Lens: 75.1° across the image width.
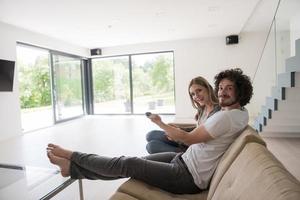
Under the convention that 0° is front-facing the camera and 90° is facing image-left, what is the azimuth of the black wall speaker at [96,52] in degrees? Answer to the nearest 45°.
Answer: approximately 315°

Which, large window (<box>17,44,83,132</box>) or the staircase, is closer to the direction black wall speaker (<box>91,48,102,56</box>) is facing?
the staircase

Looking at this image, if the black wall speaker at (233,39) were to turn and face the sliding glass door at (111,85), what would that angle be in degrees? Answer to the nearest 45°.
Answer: approximately 45° to its right

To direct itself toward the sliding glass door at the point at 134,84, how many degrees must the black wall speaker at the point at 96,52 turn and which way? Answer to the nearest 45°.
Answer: approximately 45° to its left

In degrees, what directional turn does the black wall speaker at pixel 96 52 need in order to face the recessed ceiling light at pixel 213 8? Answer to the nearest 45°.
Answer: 0° — it already faces it

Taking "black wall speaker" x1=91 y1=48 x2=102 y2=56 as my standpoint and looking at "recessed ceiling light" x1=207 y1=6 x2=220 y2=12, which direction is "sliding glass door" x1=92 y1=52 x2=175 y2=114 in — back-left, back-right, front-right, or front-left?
front-left

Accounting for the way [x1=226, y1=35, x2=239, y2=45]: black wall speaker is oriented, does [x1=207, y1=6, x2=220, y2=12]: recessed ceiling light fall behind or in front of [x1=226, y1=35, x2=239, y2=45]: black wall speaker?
in front

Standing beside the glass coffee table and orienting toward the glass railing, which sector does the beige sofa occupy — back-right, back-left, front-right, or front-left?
front-right

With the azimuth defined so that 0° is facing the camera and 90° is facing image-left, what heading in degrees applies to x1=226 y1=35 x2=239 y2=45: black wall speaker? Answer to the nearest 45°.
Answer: approximately 45°

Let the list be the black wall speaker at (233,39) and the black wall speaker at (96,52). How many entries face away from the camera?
0

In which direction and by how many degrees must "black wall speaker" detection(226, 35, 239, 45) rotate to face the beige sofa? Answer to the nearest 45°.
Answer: approximately 45° to its left
